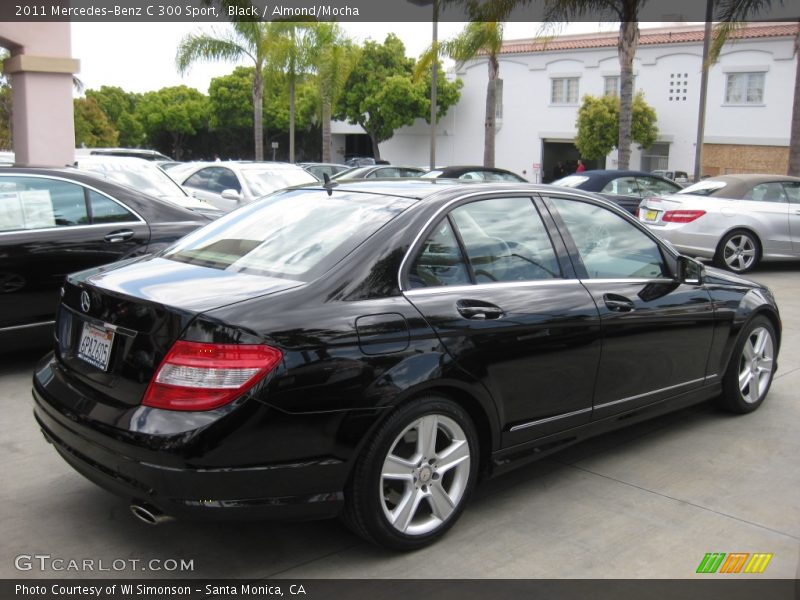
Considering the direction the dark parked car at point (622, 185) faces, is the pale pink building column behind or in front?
behind

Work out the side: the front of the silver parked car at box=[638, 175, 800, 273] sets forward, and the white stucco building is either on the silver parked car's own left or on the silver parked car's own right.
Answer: on the silver parked car's own left

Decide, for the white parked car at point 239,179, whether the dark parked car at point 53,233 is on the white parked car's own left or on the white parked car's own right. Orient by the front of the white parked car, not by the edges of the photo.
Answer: on the white parked car's own right

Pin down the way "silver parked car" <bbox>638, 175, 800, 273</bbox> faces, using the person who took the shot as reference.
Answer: facing away from the viewer and to the right of the viewer

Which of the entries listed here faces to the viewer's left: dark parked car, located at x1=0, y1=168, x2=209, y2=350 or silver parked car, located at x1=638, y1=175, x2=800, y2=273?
the dark parked car

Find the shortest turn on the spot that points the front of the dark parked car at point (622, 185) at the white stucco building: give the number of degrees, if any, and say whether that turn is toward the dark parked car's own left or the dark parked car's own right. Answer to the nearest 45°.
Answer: approximately 45° to the dark parked car's own left

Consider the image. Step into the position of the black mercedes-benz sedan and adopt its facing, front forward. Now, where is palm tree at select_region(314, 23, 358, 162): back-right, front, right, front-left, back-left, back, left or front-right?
front-left

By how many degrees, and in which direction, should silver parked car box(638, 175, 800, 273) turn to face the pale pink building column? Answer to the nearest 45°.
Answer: approximately 135° to its left

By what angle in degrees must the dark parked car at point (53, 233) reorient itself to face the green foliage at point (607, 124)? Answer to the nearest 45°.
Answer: approximately 135° to its right

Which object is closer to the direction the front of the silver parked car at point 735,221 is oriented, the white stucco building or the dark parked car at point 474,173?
the white stucco building
